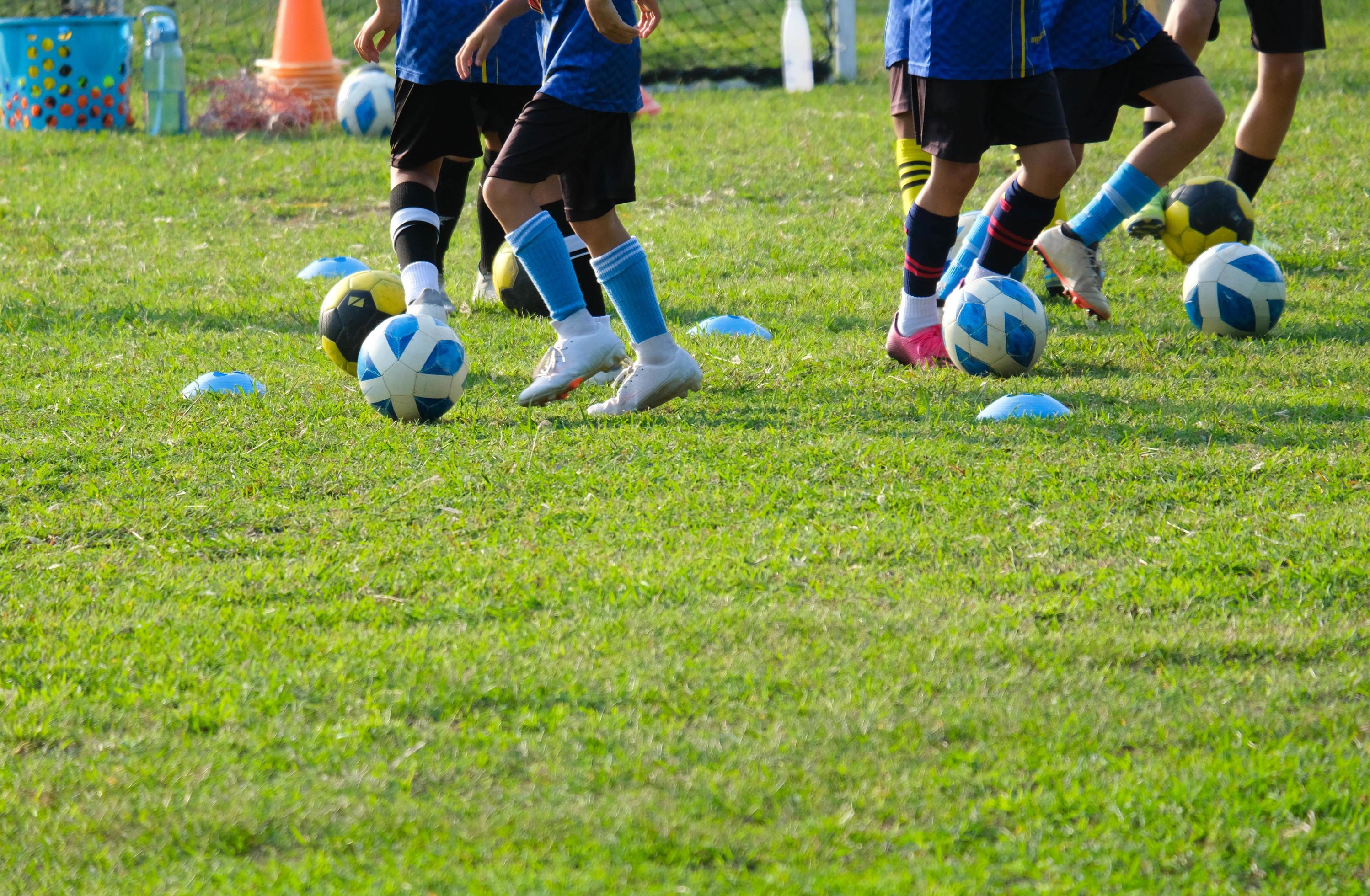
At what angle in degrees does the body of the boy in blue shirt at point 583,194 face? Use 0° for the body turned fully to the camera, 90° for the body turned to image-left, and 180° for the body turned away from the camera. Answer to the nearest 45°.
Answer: approximately 90°

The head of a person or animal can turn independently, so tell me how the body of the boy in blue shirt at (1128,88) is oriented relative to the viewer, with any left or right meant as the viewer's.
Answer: facing to the right of the viewer

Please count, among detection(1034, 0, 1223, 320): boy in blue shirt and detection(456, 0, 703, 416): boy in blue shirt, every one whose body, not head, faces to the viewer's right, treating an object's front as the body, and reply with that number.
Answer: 1

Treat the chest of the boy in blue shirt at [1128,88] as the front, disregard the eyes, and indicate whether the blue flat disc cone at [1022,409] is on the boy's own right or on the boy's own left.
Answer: on the boy's own right
